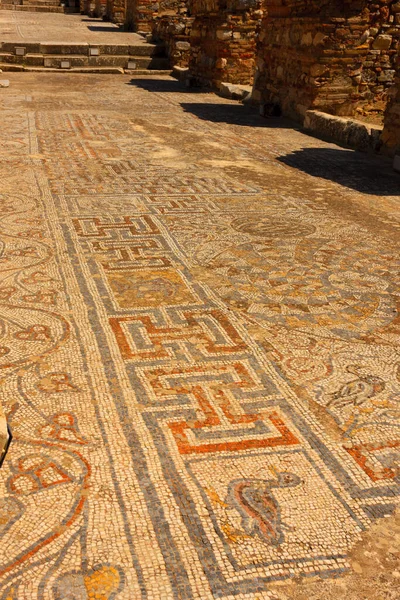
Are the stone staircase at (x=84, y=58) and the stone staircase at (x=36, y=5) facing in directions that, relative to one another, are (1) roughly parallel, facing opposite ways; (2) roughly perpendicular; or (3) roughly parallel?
roughly parallel

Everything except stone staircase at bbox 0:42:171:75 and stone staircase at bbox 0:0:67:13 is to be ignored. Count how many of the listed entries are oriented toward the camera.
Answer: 2

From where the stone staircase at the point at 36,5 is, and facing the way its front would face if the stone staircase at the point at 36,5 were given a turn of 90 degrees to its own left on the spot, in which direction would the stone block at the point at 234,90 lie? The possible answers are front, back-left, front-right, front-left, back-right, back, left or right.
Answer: right

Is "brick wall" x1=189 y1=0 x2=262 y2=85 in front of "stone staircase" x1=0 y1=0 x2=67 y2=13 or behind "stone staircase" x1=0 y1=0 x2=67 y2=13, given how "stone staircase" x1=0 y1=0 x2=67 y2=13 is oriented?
in front

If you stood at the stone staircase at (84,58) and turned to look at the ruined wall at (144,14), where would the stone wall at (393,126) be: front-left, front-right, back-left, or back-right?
back-right

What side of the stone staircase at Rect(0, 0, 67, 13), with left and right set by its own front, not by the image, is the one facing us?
front

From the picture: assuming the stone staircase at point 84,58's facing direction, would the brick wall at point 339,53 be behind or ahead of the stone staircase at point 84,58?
ahead

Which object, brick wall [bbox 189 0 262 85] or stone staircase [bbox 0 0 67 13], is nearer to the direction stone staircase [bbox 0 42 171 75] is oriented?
the brick wall

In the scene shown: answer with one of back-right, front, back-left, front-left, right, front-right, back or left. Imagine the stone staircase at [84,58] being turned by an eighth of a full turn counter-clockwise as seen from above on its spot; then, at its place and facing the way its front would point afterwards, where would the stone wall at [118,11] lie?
back-left

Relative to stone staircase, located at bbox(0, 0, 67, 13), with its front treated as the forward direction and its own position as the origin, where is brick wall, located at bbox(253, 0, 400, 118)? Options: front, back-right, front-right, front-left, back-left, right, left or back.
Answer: front

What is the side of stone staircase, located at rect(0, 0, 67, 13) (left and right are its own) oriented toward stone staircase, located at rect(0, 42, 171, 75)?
front

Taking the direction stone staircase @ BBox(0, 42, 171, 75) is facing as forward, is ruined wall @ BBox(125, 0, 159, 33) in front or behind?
behind

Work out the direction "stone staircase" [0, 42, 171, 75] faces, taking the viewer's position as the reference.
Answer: facing the viewer

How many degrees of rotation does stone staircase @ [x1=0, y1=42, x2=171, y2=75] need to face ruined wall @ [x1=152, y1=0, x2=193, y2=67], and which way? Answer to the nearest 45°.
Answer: approximately 90° to its left
